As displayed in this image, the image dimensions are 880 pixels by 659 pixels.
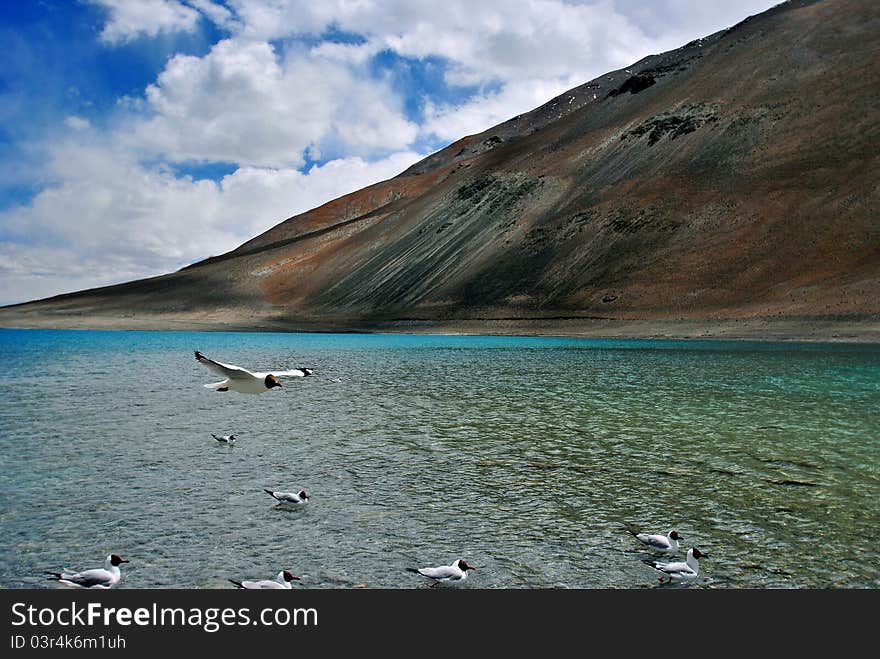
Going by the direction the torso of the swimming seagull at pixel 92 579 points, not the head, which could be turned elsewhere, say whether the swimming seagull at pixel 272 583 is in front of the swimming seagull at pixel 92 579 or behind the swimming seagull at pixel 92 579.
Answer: in front

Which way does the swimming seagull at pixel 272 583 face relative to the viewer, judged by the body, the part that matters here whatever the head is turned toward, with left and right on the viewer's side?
facing to the right of the viewer

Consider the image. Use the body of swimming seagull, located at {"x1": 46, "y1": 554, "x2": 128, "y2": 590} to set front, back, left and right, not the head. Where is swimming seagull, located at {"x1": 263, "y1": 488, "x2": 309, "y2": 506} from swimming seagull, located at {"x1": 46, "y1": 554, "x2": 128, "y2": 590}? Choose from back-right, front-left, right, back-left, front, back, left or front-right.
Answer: front-left

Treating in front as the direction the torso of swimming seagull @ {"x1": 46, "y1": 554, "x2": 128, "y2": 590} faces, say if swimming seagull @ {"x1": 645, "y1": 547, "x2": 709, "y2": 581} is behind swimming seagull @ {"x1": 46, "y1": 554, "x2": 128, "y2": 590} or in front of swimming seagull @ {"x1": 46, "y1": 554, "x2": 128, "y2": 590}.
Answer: in front

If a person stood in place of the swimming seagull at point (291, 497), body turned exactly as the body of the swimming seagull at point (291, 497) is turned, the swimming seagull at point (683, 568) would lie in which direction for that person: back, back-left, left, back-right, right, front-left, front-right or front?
front-right

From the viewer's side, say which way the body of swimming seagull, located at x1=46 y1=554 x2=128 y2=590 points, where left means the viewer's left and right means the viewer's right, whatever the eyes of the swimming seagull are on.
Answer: facing to the right of the viewer

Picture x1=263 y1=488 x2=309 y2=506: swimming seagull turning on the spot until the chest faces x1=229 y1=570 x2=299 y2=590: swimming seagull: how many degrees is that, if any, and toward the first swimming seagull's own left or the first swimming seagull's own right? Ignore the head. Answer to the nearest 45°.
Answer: approximately 90° to the first swimming seagull's own right

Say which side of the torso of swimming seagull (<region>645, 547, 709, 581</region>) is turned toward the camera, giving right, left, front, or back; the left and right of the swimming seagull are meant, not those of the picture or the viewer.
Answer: right

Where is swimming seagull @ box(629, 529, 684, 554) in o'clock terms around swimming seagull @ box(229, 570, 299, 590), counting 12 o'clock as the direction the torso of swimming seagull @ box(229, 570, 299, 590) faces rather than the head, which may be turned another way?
swimming seagull @ box(629, 529, 684, 554) is roughly at 12 o'clock from swimming seagull @ box(229, 570, 299, 590).

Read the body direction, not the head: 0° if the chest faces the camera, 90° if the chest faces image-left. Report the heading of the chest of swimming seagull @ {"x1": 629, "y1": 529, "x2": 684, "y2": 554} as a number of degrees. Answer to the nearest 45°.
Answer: approximately 270°

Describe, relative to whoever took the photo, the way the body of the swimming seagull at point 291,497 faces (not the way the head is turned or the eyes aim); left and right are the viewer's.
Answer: facing to the right of the viewer
